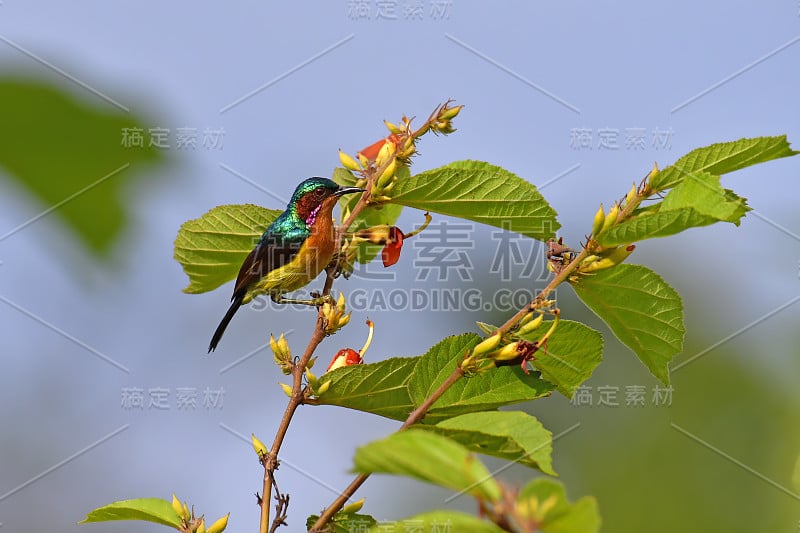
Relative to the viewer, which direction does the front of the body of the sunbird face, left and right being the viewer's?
facing to the right of the viewer

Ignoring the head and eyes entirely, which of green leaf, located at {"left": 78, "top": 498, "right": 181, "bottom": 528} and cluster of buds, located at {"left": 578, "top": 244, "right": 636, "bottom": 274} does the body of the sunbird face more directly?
the cluster of buds

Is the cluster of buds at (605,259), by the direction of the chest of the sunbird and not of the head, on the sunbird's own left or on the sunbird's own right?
on the sunbird's own left

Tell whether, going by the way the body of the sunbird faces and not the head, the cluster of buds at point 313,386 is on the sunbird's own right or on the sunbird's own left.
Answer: on the sunbird's own right
